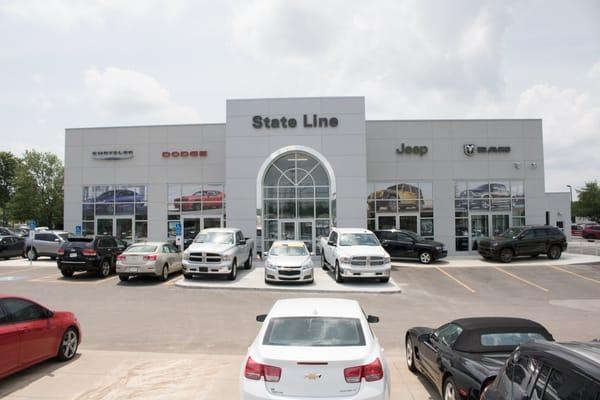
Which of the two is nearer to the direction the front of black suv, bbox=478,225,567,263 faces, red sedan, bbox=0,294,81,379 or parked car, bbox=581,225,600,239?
the red sedan

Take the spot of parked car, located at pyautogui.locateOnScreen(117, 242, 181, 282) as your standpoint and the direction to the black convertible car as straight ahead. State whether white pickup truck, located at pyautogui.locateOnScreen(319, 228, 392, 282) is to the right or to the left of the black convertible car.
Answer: left

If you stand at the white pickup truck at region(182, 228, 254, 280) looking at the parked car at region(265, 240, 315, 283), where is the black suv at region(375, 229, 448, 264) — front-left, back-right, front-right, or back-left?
front-left

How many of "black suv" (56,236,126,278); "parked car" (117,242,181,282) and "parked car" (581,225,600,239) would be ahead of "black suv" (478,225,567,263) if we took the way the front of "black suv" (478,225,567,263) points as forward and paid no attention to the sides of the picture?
2

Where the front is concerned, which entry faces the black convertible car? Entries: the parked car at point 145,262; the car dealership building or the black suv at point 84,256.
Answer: the car dealership building

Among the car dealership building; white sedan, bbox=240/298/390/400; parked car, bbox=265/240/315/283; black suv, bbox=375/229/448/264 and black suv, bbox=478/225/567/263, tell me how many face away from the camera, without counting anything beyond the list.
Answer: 1

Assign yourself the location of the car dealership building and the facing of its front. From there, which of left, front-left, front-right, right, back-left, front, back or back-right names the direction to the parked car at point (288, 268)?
front

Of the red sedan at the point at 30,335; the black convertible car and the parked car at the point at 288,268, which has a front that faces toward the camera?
the parked car

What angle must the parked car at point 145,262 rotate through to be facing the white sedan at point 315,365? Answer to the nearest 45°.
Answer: approximately 135° to its right

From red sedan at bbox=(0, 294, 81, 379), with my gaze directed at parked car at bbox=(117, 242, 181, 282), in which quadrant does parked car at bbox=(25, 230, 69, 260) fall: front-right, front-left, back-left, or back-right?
front-left

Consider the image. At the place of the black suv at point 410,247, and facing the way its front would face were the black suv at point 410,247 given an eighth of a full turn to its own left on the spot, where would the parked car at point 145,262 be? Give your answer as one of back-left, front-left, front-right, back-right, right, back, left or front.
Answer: back-right

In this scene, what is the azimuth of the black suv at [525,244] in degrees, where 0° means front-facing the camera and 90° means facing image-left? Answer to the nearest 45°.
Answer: approximately 45°

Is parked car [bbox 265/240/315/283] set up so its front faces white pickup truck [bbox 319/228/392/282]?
no

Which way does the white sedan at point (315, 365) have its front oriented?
away from the camera

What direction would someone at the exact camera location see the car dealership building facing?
facing the viewer

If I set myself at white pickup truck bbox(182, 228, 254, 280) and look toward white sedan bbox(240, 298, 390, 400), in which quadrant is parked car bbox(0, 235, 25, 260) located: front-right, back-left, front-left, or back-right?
back-right

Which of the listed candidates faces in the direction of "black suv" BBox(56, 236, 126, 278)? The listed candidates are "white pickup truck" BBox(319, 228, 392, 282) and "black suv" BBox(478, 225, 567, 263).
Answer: "black suv" BBox(478, 225, 567, 263)

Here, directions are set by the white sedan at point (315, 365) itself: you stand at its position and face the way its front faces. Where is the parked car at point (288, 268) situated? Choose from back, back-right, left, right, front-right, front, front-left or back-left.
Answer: front

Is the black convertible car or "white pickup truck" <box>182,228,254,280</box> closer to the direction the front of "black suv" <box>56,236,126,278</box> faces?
the white pickup truck

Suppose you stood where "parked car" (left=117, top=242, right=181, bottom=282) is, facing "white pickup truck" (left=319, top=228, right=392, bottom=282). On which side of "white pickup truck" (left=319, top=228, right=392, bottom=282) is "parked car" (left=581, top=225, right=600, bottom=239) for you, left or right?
left

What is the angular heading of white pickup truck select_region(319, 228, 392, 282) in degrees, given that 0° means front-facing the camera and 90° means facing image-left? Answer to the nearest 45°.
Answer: approximately 315°
